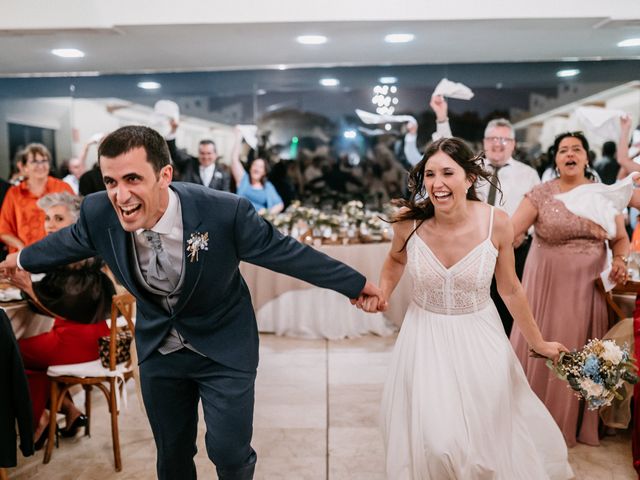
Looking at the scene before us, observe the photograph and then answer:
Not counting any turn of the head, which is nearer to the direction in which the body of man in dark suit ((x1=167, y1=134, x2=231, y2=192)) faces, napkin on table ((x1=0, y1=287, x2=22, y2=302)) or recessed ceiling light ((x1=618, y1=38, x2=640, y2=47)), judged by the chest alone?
the napkin on table

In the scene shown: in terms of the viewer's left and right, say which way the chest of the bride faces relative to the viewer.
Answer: facing the viewer

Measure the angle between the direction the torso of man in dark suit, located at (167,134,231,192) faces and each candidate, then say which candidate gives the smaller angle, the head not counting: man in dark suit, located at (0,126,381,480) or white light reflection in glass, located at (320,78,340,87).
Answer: the man in dark suit

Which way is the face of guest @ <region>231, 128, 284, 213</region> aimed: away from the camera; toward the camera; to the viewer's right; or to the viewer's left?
toward the camera

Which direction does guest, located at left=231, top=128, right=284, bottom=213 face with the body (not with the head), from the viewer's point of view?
toward the camera

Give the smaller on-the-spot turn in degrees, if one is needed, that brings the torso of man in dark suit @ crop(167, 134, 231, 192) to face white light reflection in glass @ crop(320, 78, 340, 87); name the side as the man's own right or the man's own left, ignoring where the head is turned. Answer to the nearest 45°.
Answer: approximately 90° to the man's own left

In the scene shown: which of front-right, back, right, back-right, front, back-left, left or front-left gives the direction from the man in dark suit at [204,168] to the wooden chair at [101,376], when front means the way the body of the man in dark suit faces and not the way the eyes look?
front

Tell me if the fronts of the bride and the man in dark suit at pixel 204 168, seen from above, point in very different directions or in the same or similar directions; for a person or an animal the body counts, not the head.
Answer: same or similar directions

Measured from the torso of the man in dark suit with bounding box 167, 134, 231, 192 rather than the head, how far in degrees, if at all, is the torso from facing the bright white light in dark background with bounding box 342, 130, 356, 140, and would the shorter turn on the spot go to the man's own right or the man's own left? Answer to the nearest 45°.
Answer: approximately 90° to the man's own left

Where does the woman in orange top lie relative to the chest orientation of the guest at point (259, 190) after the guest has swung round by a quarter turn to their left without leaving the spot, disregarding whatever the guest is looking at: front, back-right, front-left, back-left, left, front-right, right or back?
back-right

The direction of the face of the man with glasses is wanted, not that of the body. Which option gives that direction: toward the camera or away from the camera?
toward the camera

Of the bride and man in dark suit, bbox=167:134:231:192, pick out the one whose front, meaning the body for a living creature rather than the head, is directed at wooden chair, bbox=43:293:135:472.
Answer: the man in dark suit

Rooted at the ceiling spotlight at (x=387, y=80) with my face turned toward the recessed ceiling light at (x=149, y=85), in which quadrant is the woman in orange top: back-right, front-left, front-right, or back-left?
front-left

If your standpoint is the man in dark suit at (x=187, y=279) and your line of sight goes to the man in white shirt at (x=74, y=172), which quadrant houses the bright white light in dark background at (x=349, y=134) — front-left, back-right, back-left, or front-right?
front-right
